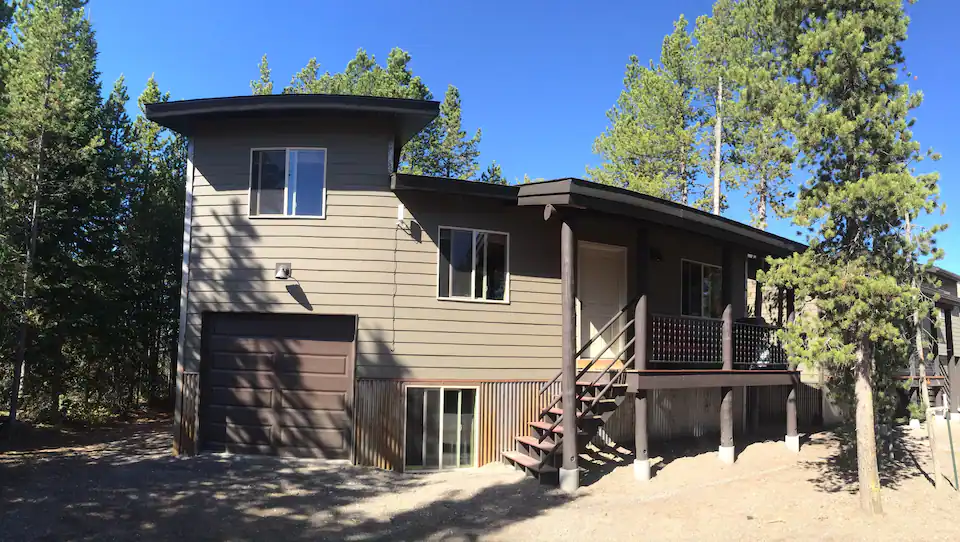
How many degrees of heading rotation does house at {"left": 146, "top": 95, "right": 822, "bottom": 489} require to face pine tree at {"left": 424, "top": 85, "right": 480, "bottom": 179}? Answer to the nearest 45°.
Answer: approximately 180°

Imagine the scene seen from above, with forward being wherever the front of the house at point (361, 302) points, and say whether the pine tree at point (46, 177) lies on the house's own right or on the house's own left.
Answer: on the house's own right

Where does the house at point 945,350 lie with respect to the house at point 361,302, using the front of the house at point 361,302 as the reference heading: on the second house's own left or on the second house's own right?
on the second house's own left

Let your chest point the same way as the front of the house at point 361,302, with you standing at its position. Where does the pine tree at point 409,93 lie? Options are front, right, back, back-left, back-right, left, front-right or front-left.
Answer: back

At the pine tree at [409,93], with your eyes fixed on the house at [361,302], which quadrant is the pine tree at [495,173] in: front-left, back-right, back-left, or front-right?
back-left

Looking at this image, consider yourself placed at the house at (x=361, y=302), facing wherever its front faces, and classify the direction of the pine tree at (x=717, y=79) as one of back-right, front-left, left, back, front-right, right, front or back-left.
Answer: back-left

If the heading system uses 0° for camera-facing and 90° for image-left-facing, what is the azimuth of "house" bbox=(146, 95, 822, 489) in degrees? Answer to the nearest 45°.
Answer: approximately 0°

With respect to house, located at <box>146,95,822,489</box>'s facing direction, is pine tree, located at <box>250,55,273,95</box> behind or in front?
behind

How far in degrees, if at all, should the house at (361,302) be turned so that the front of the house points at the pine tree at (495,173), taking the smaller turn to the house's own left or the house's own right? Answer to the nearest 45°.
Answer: approximately 180°
